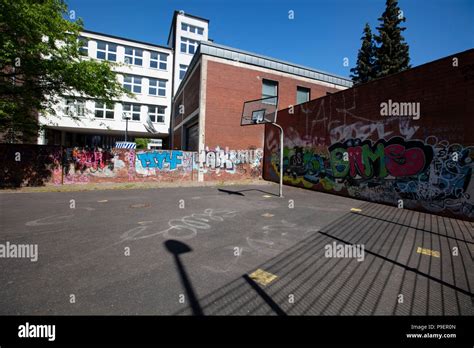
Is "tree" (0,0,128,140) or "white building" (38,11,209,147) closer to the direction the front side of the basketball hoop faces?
the tree

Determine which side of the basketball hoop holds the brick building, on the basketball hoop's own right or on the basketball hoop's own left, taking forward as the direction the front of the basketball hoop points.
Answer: on the basketball hoop's own right

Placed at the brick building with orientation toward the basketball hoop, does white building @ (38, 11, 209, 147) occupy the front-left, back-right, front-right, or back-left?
back-right

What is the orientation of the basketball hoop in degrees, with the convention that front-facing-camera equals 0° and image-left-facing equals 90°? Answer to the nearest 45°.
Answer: approximately 45°

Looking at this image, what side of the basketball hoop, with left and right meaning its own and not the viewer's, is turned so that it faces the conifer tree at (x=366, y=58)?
back

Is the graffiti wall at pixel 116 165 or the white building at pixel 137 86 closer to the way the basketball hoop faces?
the graffiti wall
